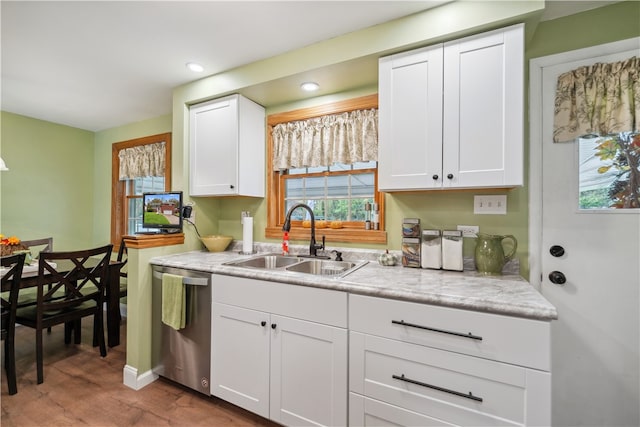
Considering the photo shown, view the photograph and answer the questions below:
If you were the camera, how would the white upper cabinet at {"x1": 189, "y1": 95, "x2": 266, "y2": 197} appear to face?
facing the viewer and to the left of the viewer

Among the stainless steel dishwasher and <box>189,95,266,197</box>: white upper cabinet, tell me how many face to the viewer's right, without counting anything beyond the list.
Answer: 0

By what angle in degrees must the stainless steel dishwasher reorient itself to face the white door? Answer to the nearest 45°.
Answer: approximately 90° to its left

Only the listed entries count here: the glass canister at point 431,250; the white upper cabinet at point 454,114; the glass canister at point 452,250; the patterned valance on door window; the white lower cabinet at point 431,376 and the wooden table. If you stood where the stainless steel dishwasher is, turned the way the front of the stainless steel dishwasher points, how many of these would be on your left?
5

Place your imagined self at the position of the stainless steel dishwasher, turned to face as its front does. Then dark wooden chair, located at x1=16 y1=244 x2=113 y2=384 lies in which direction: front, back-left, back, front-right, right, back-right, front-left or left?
right

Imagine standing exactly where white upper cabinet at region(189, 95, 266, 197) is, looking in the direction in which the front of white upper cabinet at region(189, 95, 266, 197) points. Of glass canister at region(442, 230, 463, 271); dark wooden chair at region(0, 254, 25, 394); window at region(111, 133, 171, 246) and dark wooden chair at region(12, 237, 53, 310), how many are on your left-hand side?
1

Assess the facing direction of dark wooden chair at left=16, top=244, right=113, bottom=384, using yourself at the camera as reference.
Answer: facing away from the viewer and to the left of the viewer

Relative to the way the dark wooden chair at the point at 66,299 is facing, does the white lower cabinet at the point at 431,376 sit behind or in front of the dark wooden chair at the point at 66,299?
behind

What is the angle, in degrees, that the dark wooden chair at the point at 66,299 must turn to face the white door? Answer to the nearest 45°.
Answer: approximately 180°

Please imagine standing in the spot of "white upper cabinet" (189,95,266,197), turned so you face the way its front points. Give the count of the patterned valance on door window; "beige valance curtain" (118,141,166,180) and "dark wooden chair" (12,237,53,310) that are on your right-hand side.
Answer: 2
